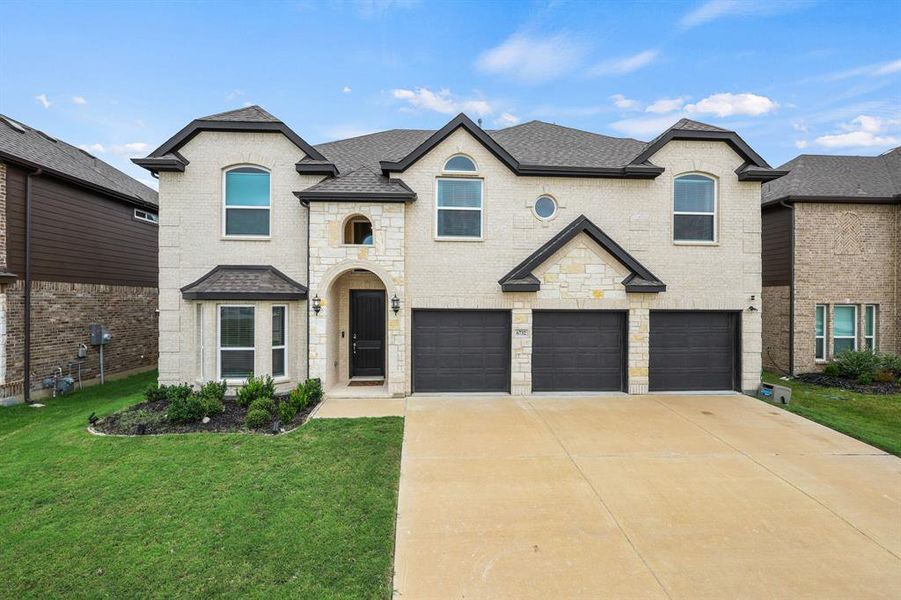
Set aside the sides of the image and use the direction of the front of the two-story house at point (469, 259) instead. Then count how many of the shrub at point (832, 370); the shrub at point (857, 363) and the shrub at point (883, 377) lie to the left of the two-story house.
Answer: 3

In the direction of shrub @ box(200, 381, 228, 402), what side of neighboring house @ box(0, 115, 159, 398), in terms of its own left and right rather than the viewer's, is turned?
left

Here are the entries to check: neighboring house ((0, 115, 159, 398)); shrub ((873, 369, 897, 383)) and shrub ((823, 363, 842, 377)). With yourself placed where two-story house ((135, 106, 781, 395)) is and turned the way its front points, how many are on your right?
1

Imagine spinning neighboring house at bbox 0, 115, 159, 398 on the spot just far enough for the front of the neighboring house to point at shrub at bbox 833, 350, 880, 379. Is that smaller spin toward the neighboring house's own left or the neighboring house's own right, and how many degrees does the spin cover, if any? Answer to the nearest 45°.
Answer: approximately 90° to the neighboring house's own left

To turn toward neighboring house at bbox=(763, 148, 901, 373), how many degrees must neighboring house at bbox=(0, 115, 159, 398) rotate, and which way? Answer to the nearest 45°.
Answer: approximately 90° to its left

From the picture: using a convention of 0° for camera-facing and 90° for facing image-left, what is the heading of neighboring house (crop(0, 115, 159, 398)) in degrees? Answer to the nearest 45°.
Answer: approximately 45°

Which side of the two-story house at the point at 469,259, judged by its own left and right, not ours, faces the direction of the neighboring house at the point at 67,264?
right

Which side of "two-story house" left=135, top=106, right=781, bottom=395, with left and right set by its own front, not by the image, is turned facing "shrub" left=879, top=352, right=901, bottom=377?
left

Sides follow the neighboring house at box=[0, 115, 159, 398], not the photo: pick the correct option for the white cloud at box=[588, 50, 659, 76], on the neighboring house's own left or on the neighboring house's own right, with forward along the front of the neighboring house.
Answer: on the neighboring house's own left

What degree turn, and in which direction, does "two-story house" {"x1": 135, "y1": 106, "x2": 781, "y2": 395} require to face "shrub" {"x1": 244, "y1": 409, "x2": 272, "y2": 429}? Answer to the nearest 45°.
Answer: approximately 45° to its right

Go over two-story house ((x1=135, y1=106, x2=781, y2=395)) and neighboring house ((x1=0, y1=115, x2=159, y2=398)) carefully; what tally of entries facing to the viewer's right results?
0

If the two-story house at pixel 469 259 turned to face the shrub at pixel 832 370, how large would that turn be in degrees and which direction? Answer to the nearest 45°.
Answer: approximately 90° to its left
